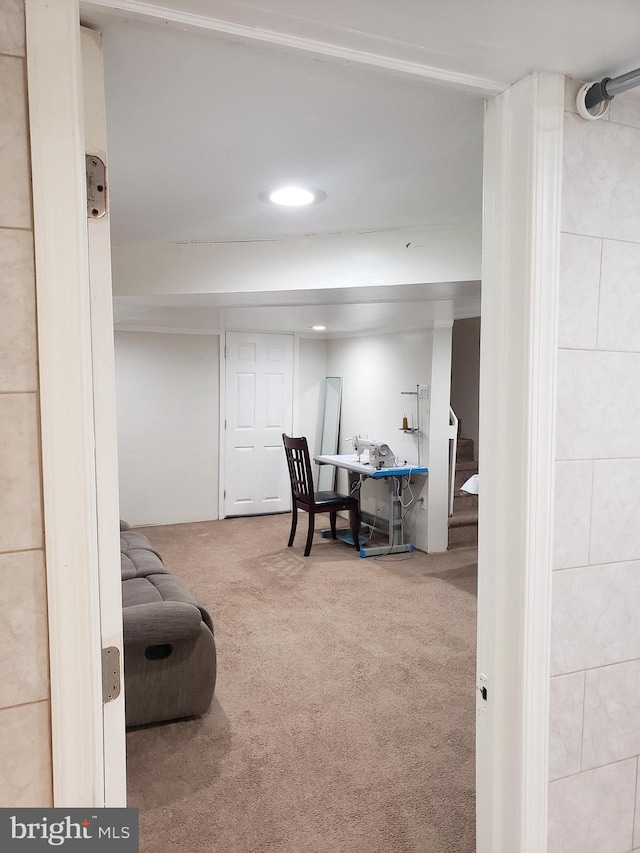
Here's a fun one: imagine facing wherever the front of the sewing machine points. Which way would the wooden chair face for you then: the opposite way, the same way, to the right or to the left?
the opposite way

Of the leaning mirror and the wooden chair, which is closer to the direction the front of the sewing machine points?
the wooden chair

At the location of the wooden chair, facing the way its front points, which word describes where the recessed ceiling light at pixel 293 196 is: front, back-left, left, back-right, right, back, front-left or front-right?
back-right

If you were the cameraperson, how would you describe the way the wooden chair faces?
facing away from the viewer and to the right of the viewer

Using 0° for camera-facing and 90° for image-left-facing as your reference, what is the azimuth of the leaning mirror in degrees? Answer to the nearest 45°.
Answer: approximately 45°

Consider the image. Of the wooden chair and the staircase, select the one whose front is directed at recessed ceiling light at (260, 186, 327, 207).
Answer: the staircase

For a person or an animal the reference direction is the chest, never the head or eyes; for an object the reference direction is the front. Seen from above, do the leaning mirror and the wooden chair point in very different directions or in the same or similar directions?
very different directions
